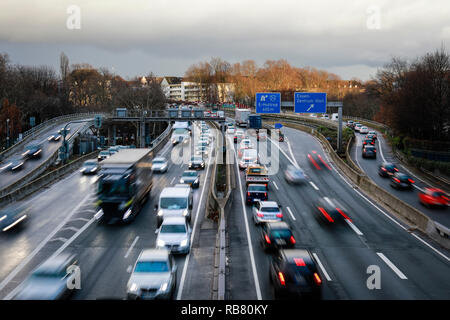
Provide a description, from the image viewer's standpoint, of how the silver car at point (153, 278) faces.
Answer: facing the viewer

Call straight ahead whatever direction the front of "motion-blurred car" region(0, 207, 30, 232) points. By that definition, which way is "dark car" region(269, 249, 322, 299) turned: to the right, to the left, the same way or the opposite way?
the opposite way

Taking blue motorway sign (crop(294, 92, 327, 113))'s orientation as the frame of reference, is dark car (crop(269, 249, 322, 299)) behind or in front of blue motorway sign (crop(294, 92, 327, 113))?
in front

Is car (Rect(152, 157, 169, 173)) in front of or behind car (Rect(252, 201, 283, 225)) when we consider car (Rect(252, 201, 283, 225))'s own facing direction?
in front

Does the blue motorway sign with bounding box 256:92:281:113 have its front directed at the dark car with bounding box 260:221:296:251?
yes

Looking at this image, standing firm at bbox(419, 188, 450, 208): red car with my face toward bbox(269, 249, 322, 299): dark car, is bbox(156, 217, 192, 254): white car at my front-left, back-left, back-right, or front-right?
front-right

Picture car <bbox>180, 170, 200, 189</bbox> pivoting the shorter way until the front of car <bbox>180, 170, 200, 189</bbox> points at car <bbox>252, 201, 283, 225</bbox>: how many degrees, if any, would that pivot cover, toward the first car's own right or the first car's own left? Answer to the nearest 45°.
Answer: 0° — it already faces it

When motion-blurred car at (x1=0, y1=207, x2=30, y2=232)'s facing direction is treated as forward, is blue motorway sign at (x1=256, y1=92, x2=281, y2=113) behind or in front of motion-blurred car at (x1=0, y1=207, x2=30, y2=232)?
behind

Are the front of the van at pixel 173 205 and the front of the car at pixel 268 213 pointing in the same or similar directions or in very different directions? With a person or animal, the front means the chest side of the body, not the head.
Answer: very different directions

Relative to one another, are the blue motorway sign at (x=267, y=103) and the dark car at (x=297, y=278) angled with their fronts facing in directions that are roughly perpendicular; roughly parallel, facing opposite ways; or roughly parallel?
roughly parallel, facing opposite ways

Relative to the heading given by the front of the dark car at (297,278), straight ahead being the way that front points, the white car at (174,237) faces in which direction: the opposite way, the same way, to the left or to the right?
the opposite way

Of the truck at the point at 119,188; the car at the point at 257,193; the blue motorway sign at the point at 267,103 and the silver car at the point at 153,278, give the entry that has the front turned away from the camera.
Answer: the car

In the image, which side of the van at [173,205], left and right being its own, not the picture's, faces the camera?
front

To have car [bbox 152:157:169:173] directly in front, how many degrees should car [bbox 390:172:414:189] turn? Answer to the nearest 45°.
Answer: approximately 45° to its left

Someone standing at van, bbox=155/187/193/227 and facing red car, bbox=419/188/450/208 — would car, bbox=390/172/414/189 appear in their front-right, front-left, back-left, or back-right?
front-left

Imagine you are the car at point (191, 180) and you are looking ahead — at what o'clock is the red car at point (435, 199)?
The red car is roughly at 10 o'clock from the car.

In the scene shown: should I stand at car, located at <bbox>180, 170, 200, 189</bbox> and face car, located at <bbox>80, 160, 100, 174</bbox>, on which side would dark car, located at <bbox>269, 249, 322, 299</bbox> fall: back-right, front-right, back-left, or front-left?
back-left

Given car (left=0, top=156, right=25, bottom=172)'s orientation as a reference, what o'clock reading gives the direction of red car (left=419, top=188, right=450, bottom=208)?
The red car is roughly at 9 o'clock from the car.

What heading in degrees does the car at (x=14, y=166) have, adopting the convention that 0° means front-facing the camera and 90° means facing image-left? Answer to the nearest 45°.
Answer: approximately 45°

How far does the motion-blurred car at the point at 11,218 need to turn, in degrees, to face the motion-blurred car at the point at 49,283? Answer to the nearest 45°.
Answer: approximately 45° to its left

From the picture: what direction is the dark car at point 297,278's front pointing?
away from the camera

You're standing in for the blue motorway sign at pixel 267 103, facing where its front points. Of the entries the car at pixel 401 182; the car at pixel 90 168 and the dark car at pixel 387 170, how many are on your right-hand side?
1
